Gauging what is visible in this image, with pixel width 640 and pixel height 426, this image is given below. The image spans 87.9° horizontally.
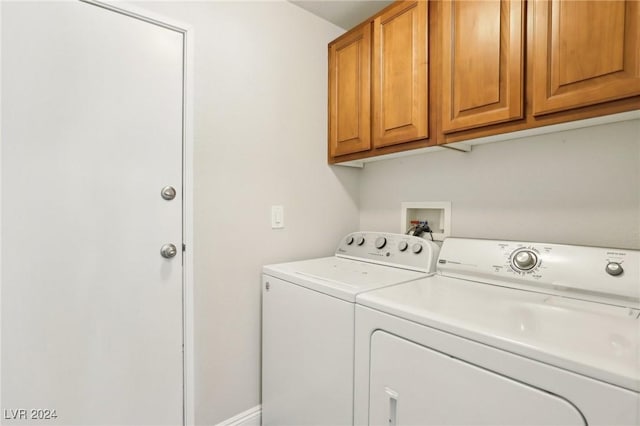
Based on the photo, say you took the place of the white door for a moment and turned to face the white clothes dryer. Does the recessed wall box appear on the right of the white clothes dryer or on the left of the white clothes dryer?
left

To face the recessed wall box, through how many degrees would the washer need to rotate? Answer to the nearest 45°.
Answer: approximately 180°

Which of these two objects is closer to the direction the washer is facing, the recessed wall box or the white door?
the white door

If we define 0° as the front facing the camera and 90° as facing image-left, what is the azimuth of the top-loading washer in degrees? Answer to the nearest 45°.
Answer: approximately 45°

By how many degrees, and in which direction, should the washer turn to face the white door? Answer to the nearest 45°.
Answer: approximately 45° to its right
